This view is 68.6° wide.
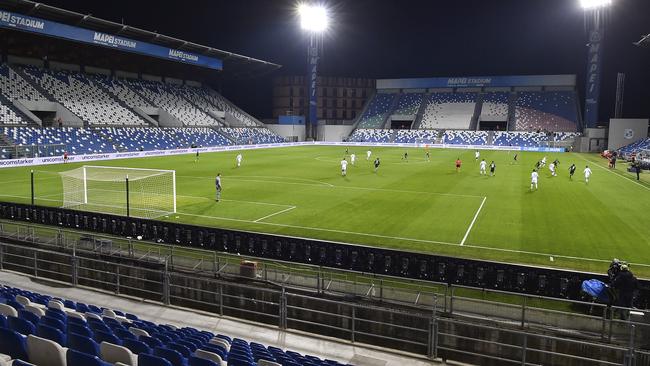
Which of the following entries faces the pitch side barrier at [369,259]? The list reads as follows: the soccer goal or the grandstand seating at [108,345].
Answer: the grandstand seating

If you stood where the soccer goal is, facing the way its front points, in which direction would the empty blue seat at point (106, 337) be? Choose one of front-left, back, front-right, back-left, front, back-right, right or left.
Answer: back-right

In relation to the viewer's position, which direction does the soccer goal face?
facing away from the viewer and to the right of the viewer

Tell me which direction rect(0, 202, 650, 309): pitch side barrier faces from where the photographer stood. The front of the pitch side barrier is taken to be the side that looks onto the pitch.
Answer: facing away from the viewer and to the right of the viewer

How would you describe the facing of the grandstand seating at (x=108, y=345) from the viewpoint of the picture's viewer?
facing away from the viewer and to the right of the viewer

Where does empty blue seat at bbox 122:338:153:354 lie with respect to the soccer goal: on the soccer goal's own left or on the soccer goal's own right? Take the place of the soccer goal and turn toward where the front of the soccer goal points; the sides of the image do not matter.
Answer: on the soccer goal's own right

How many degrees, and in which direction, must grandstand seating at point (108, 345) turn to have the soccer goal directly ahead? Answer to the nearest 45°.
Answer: approximately 45° to its left

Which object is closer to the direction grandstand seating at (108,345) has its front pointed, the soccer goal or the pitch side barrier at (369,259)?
the pitch side barrier

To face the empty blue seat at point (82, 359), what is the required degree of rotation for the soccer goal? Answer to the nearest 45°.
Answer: approximately 135° to its right

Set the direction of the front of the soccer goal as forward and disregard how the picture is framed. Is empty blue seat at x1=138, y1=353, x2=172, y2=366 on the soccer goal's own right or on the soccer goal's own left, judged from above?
on the soccer goal's own right
